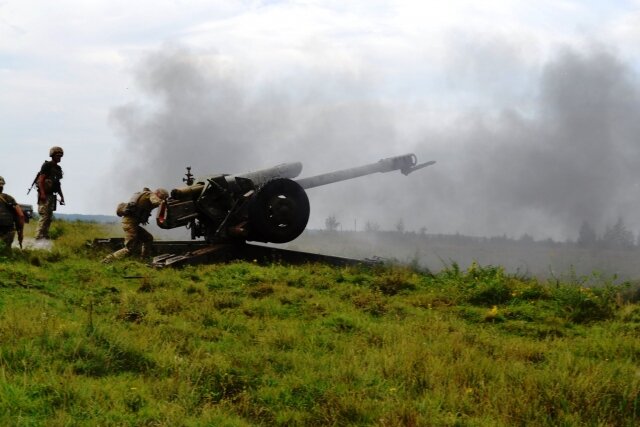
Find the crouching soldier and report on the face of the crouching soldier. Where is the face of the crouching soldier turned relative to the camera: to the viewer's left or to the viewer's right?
to the viewer's right

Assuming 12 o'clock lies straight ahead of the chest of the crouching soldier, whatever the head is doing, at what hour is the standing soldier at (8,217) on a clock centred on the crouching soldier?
The standing soldier is roughly at 5 o'clock from the crouching soldier.

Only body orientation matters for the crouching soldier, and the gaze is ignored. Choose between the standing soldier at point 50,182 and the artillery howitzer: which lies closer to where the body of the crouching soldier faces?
the artillery howitzer

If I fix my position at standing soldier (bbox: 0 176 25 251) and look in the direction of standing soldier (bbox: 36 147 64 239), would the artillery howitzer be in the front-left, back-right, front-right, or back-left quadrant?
front-right

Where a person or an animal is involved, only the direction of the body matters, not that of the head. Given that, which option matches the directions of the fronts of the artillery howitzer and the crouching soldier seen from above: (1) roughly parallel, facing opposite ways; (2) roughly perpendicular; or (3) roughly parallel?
roughly parallel

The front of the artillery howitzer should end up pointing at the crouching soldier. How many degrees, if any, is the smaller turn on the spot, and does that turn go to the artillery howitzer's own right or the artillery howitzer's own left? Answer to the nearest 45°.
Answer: approximately 180°

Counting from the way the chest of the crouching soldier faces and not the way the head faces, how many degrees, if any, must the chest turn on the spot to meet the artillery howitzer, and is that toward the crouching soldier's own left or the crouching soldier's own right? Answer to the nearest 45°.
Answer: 0° — they already face it

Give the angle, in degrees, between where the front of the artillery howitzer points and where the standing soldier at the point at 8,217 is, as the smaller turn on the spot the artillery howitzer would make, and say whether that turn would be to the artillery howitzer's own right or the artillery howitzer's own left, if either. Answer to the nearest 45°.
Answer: approximately 180°

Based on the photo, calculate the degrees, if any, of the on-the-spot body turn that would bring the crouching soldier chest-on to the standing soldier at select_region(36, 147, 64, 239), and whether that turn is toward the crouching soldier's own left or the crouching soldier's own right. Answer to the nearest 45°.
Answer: approximately 135° to the crouching soldier's own left

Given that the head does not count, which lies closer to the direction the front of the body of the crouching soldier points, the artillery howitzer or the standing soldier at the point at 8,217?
the artillery howitzer

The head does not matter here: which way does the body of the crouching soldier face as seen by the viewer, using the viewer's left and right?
facing to the right of the viewer

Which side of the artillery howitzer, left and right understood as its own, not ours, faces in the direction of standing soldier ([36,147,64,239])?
back

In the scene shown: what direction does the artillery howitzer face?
to the viewer's right
